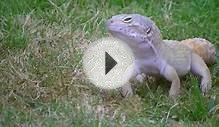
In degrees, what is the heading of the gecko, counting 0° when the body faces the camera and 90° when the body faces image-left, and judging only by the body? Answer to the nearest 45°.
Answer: approximately 45°
